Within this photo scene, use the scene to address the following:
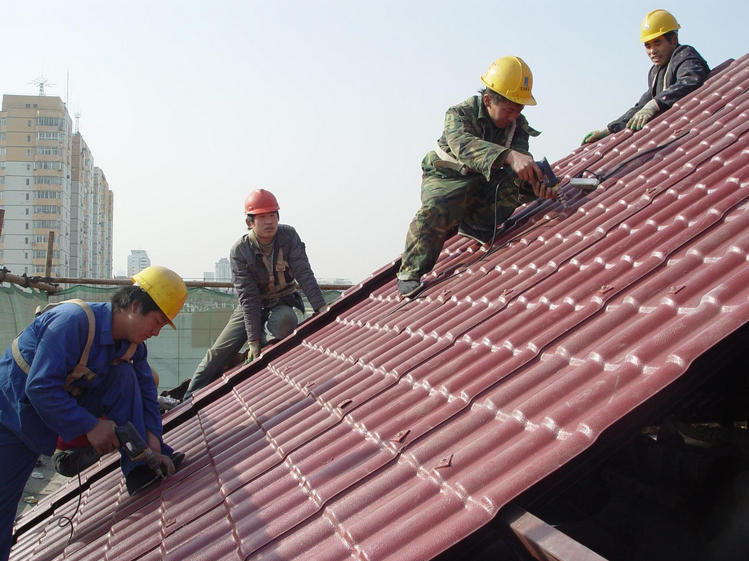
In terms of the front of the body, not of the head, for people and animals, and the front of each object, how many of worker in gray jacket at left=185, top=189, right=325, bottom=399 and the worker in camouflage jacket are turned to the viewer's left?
0

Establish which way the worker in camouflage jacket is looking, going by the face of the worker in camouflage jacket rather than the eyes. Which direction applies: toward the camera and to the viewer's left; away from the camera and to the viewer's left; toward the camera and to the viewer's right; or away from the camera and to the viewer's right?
toward the camera and to the viewer's right

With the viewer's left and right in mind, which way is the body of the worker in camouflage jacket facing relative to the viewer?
facing the viewer and to the right of the viewer

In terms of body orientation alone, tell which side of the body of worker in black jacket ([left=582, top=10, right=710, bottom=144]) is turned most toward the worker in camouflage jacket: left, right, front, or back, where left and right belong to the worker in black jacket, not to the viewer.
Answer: front

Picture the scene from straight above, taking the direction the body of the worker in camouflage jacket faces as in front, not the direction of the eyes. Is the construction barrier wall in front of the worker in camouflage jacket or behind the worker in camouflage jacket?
behind

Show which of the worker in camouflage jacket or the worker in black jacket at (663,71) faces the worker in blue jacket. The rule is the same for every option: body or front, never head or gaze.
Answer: the worker in black jacket

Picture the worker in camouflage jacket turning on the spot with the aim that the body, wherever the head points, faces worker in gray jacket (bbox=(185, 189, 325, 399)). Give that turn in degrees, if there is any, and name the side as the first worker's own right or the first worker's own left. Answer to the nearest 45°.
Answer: approximately 180°

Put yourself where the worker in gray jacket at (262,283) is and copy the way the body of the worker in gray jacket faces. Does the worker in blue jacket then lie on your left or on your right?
on your right

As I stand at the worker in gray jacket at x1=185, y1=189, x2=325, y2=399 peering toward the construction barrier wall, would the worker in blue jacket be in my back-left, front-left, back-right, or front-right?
back-left

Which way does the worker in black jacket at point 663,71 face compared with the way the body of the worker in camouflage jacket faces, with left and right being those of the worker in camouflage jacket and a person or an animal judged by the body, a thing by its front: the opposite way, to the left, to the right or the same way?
to the right

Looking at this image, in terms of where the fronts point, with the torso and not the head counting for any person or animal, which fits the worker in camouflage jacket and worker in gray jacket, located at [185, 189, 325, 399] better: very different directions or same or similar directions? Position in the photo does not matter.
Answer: same or similar directions

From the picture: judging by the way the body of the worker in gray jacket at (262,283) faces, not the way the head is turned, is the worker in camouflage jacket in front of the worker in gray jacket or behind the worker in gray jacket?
in front

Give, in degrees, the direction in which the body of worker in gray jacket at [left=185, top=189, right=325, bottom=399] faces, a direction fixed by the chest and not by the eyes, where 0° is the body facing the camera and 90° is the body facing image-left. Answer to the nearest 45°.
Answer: approximately 315°

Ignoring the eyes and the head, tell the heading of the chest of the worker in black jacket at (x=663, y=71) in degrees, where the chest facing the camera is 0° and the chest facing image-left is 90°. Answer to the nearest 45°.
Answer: approximately 45°

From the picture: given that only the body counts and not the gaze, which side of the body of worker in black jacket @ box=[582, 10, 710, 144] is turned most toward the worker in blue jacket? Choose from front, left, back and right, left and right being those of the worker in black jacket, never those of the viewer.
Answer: front

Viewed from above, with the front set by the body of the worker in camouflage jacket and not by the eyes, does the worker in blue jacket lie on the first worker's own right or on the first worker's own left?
on the first worker's own right

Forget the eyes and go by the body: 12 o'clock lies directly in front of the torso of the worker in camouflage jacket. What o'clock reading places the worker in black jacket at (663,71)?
The worker in black jacket is roughly at 9 o'clock from the worker in camouflage jacket.
